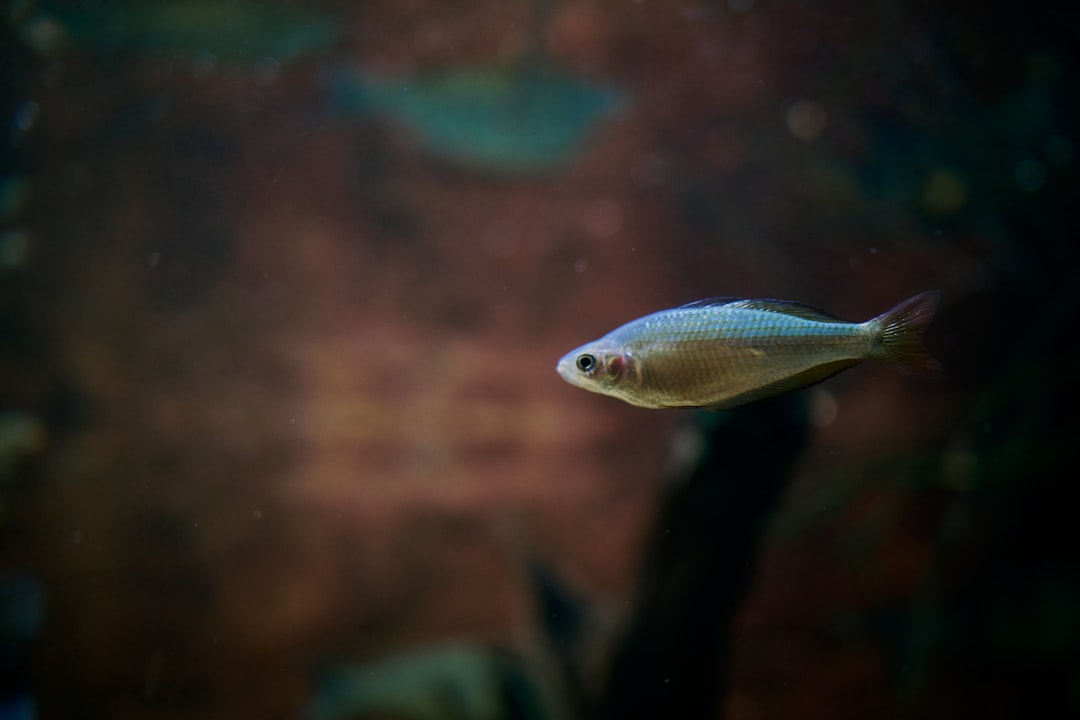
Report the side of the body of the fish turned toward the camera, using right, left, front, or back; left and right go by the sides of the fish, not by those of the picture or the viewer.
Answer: left
